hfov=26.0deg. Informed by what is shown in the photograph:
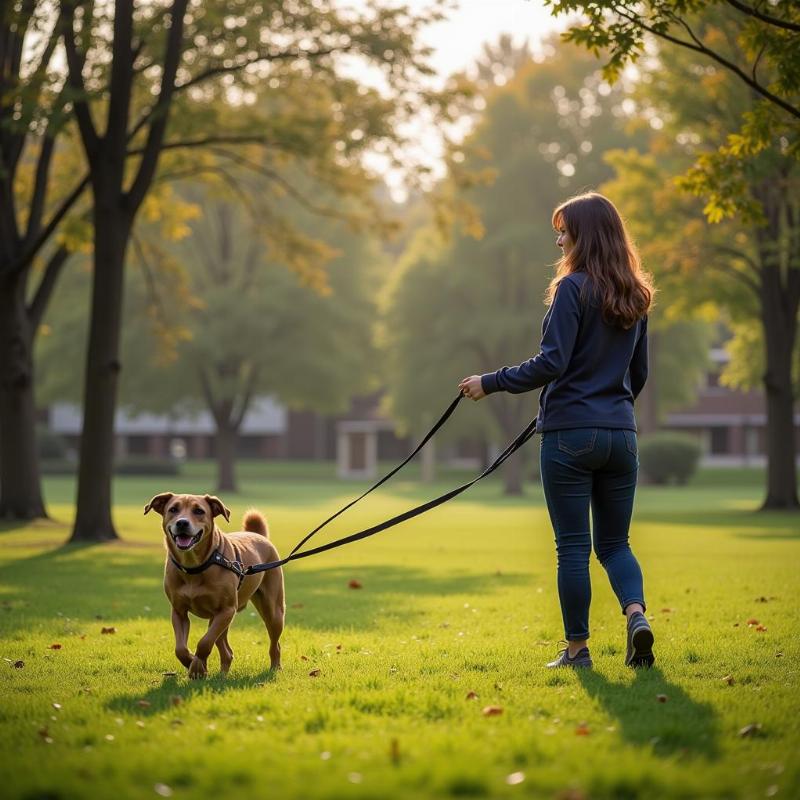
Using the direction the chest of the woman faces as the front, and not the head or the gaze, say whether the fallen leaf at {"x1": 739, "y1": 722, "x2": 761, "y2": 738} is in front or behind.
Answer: behind

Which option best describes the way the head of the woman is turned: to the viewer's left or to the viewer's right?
to the viewer's left

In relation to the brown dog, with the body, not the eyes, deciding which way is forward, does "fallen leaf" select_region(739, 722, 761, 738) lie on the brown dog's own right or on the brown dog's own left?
on the brown dog's own left

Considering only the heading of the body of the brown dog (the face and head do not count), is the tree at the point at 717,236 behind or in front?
behind

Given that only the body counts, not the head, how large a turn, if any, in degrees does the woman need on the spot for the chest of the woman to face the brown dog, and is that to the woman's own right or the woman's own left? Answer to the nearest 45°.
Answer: approximately 45° to the woman's own left

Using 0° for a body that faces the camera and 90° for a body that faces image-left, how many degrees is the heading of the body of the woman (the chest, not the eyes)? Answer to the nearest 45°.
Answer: approximately 135°

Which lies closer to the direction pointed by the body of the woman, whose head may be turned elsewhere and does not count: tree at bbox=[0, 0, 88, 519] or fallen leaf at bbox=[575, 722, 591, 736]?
the tree
